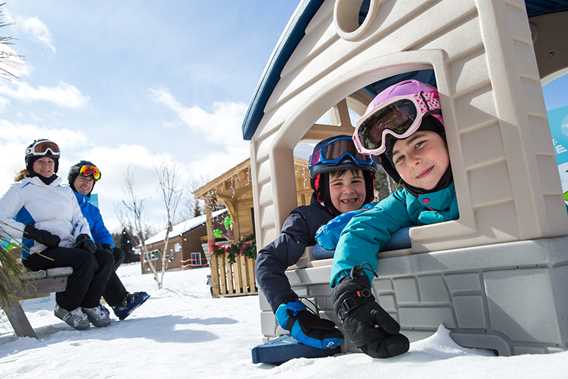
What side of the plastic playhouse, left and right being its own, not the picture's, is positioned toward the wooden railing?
right

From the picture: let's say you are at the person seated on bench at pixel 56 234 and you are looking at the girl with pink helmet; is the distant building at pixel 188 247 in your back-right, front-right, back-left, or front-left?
back-left

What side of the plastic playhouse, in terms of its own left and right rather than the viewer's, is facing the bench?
right

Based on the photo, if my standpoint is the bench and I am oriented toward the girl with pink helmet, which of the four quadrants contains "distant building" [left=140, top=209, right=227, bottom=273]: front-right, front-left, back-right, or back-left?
back-left

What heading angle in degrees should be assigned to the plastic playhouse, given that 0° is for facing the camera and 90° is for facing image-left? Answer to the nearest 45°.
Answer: approximately 45°

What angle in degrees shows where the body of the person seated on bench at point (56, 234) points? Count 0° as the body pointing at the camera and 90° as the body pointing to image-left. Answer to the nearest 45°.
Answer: approximately 315°

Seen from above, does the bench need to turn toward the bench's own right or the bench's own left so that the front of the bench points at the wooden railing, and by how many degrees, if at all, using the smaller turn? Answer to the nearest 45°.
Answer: approximately 90° to the bench's own left

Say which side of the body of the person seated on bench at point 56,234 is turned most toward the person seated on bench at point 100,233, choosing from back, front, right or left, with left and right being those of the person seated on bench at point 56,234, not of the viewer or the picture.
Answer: left
